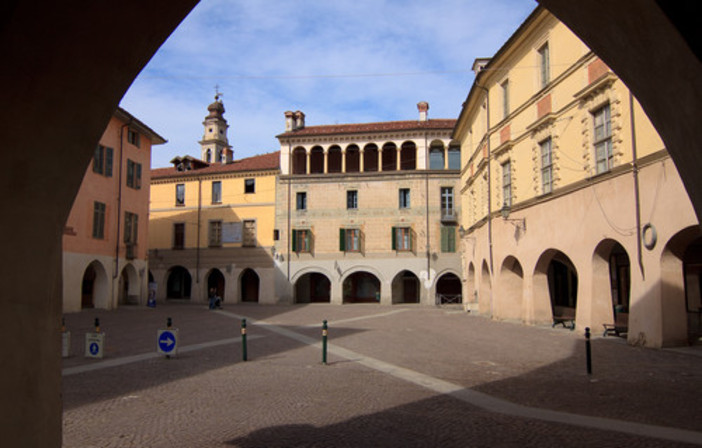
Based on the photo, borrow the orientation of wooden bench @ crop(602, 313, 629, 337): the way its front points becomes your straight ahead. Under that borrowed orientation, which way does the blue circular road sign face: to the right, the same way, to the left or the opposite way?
to the left

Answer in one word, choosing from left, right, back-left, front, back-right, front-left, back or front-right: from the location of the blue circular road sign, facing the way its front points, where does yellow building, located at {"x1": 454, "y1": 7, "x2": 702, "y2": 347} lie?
left

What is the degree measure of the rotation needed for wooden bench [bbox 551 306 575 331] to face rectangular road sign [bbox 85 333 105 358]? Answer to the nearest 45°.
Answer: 0° — it already faces it

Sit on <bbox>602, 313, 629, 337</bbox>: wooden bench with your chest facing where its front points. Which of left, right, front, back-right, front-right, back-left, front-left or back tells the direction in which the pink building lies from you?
front-right

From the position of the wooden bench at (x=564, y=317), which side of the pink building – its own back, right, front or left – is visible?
front

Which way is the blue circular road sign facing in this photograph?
toward the camera

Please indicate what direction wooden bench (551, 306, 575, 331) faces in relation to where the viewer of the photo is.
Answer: facing the viewer and to the left of the viewer

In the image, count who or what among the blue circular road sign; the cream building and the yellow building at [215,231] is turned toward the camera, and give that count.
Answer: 3

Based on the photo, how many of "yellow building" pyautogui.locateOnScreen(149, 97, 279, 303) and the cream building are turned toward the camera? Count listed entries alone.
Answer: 2

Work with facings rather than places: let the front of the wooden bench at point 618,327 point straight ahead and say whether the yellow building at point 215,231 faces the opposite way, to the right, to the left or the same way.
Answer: to the left

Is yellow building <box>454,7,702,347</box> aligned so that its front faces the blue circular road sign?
yes

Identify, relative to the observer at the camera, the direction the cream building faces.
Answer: facing the viewer

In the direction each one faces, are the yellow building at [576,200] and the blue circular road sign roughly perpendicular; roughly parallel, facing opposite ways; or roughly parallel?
roughly perpendicular

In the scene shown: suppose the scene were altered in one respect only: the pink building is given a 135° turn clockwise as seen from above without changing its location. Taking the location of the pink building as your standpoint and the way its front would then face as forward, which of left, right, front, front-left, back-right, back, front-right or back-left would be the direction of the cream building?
back
